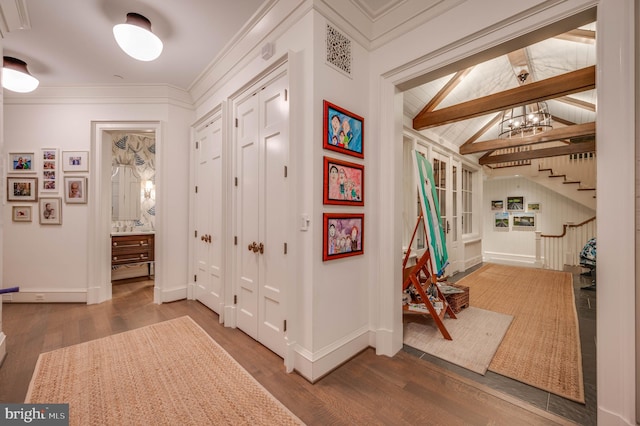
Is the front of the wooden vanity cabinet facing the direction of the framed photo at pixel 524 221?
no

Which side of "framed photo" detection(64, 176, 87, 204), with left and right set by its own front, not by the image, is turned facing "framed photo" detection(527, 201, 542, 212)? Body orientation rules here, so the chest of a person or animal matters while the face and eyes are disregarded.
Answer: left

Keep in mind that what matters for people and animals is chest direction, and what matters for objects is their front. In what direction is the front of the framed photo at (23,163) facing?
toward the camera

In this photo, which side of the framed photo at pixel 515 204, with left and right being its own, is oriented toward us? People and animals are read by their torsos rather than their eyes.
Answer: front

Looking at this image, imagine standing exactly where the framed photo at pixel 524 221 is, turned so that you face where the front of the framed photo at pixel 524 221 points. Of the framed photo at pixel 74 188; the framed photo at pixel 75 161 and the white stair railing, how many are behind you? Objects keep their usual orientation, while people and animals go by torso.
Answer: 0

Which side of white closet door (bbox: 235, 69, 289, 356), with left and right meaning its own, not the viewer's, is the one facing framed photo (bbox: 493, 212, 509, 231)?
back

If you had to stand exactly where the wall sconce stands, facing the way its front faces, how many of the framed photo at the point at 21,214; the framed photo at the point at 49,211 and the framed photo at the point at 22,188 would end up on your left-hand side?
0

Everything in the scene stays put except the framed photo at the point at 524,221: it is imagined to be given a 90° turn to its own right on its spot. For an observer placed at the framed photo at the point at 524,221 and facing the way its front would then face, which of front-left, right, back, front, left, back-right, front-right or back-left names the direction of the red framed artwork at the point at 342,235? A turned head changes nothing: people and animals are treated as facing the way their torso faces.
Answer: left

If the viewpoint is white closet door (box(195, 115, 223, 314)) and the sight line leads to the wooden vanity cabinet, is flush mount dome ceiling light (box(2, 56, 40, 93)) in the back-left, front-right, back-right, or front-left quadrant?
front-left

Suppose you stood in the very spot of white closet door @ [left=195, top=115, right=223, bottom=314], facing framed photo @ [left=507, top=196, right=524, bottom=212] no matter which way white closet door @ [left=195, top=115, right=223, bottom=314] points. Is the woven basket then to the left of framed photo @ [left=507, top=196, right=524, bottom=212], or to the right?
right

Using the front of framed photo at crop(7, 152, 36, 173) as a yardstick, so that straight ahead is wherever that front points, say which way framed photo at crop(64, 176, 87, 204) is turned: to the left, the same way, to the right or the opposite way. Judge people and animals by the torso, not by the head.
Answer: the same way

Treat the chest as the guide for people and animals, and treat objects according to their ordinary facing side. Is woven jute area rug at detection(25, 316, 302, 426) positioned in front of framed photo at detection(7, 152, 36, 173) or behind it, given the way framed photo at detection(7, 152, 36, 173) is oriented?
in front

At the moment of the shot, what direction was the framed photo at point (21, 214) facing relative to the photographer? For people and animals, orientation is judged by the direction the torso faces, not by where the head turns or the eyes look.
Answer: facing the viewer

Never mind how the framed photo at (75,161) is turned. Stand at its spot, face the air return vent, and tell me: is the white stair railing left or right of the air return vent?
left

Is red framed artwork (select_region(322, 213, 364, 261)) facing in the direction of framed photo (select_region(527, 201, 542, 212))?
no
